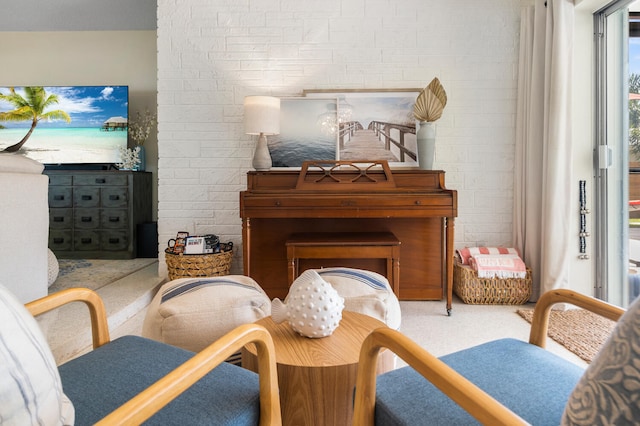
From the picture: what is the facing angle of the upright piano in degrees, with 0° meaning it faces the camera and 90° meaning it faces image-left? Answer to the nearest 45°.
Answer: approximately 0°

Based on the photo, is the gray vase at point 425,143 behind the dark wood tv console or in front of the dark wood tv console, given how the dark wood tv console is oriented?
in front

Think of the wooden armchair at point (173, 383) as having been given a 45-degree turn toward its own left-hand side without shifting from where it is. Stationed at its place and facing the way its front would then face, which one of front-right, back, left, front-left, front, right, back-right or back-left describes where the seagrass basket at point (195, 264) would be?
front

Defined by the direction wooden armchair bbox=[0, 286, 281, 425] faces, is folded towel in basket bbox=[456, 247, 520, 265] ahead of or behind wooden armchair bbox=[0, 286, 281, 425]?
ahead

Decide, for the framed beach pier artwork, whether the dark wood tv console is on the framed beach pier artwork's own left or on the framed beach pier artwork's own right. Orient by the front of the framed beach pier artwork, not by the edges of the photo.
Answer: on the framed beach pier artwork's own right

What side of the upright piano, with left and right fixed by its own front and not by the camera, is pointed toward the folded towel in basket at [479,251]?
left

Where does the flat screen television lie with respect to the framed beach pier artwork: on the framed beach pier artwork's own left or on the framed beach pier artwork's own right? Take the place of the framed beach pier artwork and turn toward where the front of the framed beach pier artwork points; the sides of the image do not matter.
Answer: on the framed beach pier artwork's own right

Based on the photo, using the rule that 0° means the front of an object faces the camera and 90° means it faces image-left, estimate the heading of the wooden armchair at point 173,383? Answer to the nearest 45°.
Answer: approximately 225°

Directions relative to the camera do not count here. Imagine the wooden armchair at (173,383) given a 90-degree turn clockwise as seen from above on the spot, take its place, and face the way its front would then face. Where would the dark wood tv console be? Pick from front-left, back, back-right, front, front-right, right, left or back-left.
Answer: back-left

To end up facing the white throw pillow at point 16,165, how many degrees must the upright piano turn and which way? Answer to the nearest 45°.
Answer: approximately 45° to its right

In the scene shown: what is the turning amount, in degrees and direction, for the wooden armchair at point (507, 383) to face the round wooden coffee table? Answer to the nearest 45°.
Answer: approximately 45° to its left
